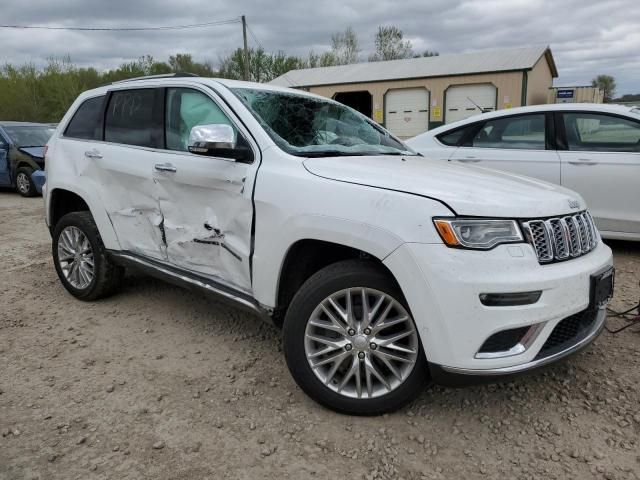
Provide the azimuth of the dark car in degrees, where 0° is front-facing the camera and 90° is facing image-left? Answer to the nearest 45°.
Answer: approximately 315°

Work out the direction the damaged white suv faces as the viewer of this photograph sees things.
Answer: facing the viewer and to the right of the viewer

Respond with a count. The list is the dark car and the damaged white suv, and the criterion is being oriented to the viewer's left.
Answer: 0

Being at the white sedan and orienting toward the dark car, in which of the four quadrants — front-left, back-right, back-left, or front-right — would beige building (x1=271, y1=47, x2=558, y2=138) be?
front-right

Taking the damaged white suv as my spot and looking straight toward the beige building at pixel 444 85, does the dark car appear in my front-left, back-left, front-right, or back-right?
front-left

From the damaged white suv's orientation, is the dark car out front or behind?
behind

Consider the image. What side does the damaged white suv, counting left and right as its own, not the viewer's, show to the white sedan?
left

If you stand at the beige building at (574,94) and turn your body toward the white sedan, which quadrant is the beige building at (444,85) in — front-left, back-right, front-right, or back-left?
front-right

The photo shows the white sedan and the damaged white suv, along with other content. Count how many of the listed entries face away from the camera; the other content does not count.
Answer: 0

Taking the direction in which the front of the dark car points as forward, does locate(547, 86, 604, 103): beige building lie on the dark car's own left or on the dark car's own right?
on the dark car's own left

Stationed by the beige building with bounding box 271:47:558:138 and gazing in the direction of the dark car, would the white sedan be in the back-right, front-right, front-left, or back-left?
front-left

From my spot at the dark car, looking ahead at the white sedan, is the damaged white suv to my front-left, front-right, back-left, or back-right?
front-right
